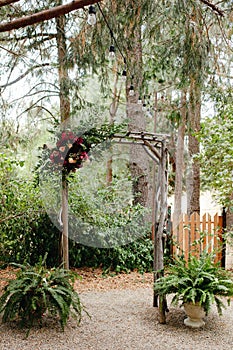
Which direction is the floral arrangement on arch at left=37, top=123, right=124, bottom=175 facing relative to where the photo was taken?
toward the camera
